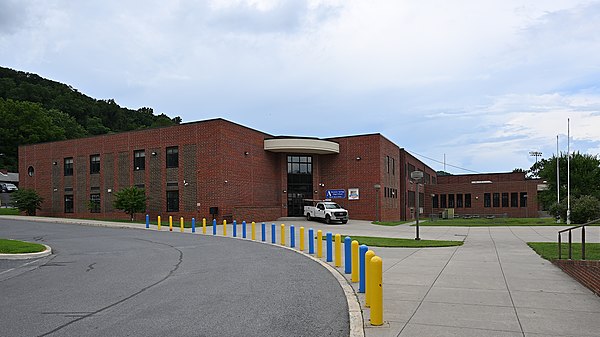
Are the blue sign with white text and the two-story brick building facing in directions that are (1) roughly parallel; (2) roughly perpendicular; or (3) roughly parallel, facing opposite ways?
roughly parallel

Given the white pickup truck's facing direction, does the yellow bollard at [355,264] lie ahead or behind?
ahead

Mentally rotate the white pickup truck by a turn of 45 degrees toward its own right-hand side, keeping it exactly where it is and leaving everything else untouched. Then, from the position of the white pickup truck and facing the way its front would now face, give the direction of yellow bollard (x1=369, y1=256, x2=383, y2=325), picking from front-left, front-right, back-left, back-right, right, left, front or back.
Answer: front

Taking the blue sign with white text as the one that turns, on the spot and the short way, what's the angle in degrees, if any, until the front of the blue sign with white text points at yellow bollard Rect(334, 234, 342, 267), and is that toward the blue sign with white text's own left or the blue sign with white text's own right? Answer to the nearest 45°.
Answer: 0° — it already faces it

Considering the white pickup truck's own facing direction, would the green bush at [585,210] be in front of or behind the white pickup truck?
in front

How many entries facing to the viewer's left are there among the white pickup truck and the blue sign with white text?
0

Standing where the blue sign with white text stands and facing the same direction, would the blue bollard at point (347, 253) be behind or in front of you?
in front

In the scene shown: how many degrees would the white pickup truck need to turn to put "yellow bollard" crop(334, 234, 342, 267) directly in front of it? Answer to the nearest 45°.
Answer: approximately 45° to its right

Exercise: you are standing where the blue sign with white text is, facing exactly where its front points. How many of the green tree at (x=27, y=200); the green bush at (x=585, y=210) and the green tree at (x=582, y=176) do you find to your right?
1

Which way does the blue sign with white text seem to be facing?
toward the camera

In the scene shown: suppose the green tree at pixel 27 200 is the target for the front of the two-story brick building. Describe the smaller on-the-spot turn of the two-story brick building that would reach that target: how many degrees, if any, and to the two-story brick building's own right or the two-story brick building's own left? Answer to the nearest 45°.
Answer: approximately 90° to the two-story brick building's own right
